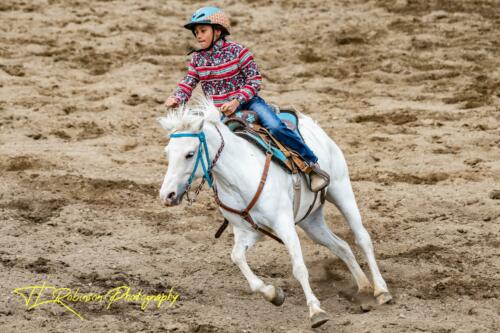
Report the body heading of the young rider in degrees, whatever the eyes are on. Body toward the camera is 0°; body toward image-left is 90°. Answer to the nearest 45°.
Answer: approximately 45°

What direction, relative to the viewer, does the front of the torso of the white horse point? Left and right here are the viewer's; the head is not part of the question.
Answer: facing the viewer and to the left of the viewer
